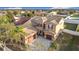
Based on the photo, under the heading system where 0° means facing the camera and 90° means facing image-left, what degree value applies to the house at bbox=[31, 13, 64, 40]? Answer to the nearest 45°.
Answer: approximately 45°

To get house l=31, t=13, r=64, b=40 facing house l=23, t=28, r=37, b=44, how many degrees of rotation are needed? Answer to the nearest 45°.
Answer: approximately 45° to its right
